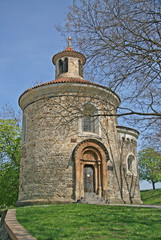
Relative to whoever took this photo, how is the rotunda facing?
facing the viewer and to the right of the viewer
